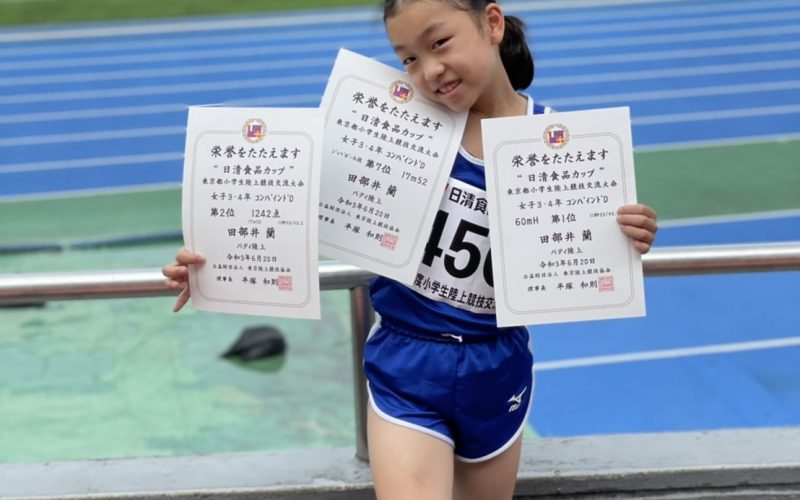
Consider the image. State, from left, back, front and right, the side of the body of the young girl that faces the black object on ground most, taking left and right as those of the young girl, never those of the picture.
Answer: back

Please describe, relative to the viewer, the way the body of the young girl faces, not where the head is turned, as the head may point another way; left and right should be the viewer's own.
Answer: facing the viewer
